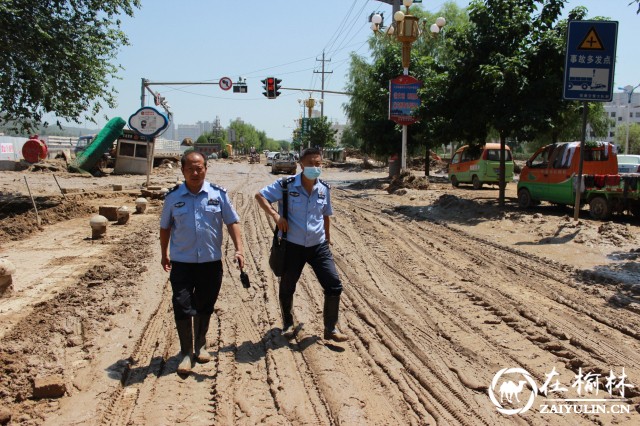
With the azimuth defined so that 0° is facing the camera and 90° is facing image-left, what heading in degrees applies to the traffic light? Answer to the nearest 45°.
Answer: approximately 0°

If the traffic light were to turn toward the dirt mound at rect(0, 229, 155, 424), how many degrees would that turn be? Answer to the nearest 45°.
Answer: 0° — it already faces it

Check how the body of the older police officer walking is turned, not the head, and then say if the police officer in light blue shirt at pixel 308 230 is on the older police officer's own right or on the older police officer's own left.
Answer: on the older police officer's own left

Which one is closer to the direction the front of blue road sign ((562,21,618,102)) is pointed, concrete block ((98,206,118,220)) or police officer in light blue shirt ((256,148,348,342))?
the police officer in light blue shirt

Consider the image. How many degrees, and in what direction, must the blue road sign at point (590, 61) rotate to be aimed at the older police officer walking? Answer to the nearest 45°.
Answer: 0° — it already faces them

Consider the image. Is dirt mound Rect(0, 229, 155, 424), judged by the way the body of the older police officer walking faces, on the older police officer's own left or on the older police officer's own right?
on the older police officer's own right

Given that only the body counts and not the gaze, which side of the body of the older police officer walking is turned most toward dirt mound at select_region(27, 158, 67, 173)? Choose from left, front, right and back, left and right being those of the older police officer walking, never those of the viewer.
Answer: back

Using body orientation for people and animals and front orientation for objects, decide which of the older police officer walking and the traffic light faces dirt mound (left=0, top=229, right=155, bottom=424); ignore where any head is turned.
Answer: the traffic light
